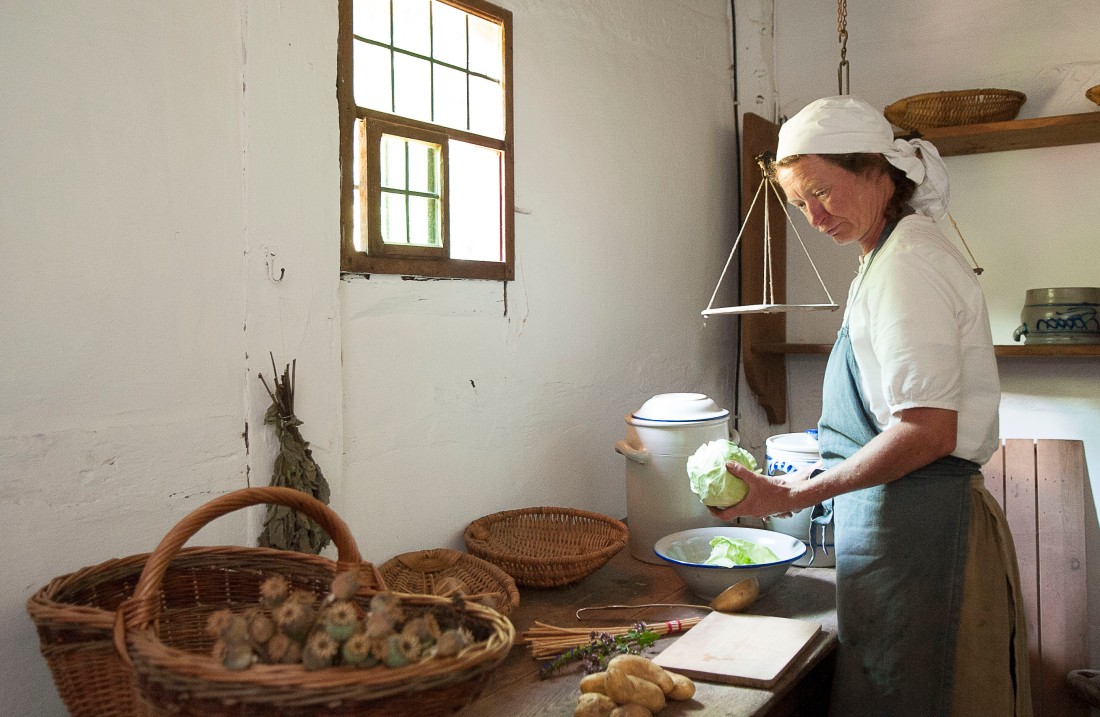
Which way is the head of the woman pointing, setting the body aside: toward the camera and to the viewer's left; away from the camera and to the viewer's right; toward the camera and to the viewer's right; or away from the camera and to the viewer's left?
toward the camera and to the viewer's left

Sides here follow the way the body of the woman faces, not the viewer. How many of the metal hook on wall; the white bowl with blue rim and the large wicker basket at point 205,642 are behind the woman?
0

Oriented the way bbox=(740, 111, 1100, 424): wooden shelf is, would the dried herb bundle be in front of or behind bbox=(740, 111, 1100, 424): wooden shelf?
in front

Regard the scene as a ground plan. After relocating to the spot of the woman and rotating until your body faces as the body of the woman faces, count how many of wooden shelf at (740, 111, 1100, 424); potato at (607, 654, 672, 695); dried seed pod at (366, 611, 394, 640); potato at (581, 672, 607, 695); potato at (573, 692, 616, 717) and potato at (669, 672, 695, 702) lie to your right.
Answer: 1

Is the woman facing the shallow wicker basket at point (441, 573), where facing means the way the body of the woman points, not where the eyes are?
yes

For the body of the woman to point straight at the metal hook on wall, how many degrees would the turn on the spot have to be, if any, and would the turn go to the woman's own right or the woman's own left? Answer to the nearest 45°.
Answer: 0° — they already face it

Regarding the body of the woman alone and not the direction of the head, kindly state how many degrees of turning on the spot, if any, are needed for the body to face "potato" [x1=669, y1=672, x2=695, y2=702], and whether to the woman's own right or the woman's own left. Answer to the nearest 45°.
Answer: approximately 45° to the woman's own left

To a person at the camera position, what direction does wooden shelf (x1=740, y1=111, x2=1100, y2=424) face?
facing the viewer and to the left of the viewer

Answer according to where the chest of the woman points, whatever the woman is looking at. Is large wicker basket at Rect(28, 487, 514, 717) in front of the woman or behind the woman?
in front

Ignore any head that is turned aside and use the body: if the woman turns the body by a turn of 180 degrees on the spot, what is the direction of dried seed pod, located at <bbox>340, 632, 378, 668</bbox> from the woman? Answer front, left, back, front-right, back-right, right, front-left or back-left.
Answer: back-right

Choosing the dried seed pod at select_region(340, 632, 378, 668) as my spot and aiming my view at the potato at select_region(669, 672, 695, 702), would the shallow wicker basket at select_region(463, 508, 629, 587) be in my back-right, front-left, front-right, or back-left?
front-left

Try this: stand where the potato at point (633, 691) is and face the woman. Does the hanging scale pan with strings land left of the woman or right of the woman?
left

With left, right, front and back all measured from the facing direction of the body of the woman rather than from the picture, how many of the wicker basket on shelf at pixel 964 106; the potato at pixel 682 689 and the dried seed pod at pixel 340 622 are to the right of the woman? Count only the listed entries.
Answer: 1

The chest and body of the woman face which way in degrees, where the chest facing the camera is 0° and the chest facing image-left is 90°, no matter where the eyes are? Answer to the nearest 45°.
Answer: approximately 90°

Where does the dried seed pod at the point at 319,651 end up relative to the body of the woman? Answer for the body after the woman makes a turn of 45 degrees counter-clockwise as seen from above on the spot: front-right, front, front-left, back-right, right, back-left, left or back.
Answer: front

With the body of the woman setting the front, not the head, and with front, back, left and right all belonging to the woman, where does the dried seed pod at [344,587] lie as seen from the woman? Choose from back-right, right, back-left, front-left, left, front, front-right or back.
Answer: front-left

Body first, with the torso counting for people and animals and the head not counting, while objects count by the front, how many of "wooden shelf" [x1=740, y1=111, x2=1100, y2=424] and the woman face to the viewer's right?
0
